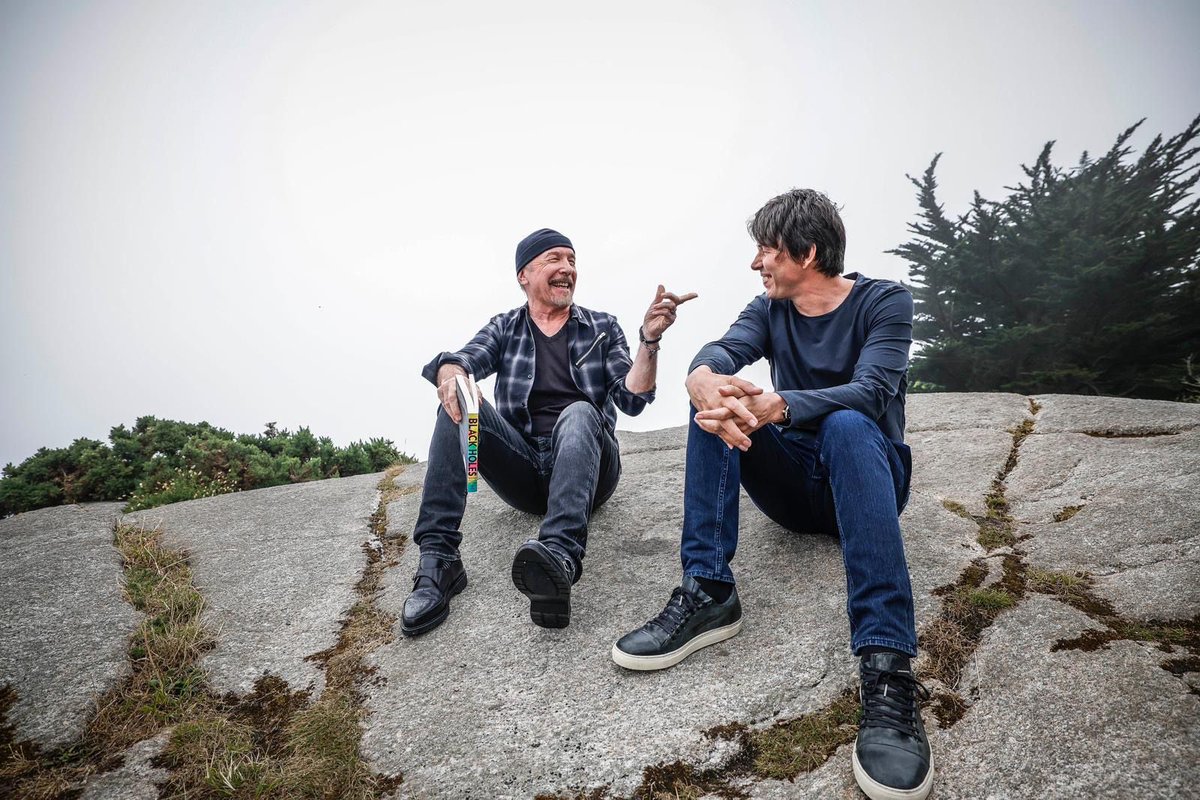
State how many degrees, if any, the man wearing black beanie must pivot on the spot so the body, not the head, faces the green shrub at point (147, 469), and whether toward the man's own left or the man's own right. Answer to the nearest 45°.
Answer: approximately 135° to the man's own right

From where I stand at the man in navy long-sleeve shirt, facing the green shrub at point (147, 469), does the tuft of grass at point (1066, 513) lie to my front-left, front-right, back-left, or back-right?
back-right

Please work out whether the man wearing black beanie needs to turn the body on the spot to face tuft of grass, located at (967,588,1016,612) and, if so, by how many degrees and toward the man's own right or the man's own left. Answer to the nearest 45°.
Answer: approximately 45° to the man's own left

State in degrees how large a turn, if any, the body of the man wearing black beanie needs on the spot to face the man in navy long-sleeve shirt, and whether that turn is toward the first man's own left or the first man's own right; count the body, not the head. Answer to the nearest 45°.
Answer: approximately 45° to the first man's own left

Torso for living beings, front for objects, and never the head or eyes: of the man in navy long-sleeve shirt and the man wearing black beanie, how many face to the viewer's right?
0

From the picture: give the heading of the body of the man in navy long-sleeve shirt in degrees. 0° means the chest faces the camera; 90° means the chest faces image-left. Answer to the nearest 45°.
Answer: approximately 45°

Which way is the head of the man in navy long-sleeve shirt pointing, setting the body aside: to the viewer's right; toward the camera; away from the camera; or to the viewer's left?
to the viewer's left

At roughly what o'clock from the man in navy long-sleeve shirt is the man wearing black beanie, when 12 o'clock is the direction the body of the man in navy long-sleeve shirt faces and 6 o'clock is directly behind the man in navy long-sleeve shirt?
The man wearing black beanie is roughly at 2 o'clock from the man in navy long-sleeve shirt.

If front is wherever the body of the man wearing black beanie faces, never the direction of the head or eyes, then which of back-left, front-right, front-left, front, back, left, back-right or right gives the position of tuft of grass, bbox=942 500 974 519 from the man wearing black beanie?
left

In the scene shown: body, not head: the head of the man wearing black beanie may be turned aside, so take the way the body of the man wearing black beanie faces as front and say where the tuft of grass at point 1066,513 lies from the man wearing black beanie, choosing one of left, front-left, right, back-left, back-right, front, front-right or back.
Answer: left

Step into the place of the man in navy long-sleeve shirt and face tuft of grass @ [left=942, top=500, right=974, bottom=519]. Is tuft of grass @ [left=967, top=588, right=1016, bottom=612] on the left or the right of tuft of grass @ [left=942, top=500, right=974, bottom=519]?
right

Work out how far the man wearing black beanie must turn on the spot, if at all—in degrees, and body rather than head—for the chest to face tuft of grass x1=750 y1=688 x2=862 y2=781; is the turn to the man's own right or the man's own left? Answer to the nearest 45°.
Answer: approximately 45° to the man's own left
